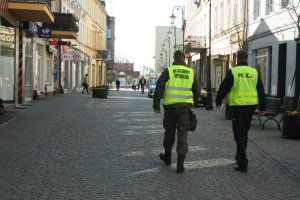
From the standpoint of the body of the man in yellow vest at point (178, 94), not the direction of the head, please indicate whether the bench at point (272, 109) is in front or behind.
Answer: in front

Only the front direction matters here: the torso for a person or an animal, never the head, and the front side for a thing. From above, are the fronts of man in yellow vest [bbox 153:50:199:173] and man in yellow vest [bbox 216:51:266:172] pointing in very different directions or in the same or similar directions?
same or similar directions

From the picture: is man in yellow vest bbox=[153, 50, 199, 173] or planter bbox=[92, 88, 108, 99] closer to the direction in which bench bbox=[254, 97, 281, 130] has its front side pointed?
the man in yellow vest

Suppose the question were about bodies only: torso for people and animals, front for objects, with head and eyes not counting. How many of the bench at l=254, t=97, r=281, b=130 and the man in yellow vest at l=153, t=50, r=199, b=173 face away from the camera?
1

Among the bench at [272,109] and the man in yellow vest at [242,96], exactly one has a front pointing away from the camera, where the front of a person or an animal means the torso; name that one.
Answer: the man in yellow vest

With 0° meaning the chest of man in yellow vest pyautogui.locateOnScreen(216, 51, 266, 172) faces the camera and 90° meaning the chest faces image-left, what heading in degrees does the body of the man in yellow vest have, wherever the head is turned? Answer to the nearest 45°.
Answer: approximately 180°

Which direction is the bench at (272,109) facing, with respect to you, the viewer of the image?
facing the viewer and to the left of the viewer

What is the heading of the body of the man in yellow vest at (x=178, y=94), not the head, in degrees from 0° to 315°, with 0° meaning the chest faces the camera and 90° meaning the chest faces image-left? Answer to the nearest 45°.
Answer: approximately 180°

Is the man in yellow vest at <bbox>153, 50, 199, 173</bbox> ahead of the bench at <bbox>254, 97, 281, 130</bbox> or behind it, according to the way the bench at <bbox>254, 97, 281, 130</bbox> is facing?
ahead

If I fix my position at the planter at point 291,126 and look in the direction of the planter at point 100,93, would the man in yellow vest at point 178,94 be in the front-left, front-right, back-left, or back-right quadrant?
back-left

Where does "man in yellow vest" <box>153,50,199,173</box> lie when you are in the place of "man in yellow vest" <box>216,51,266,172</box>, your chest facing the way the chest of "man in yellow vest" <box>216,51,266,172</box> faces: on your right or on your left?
on your left

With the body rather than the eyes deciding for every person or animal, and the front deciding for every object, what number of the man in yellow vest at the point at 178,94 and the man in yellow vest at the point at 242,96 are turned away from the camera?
2

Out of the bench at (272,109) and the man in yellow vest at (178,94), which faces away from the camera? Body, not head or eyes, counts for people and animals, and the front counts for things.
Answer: the man in yellow vest
